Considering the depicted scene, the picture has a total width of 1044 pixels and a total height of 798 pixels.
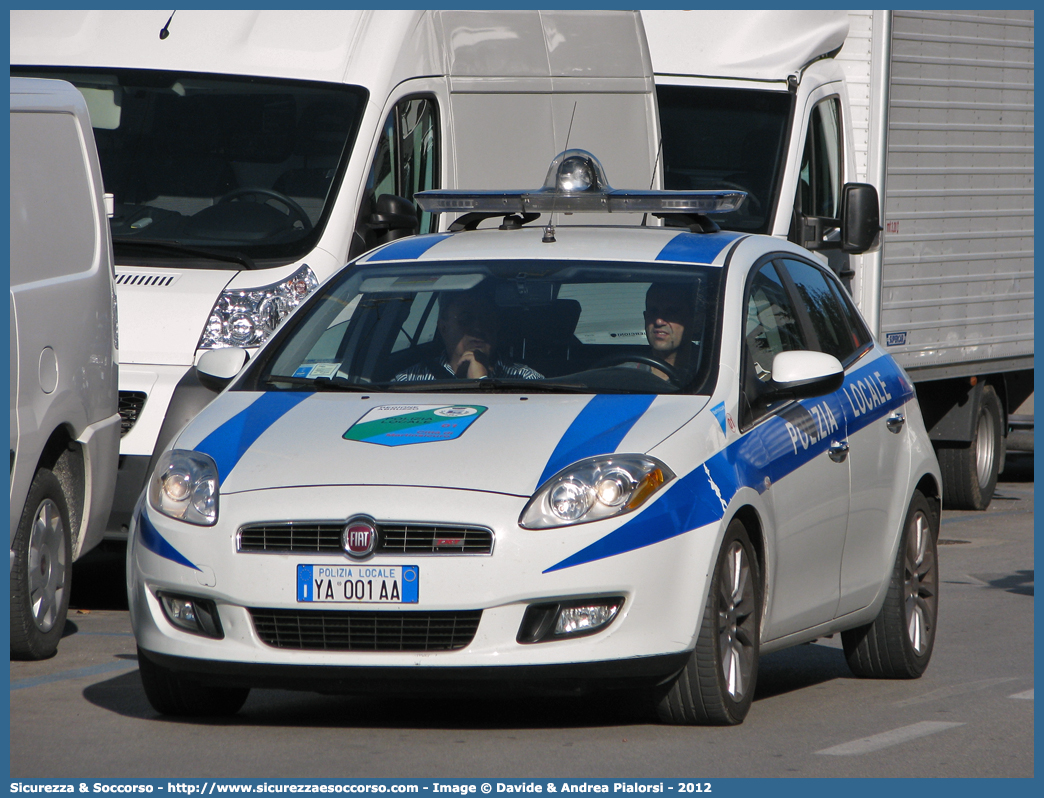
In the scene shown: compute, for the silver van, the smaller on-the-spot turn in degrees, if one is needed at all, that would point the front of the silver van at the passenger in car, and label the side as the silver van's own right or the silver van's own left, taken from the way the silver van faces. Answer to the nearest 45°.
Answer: approximately 90° to the silver van's own left

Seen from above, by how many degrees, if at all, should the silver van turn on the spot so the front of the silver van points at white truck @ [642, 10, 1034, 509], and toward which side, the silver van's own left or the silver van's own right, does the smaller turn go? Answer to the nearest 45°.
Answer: approximately 180°

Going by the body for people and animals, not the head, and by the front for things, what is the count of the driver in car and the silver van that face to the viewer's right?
0

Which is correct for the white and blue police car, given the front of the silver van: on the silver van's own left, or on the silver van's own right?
on the silver van's own left

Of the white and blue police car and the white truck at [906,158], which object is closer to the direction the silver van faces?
the white and blue police car

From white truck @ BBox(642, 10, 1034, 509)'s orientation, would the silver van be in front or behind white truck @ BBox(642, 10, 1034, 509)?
in front

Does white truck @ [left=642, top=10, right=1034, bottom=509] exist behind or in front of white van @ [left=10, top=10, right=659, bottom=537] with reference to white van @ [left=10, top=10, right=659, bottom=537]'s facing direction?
behind
